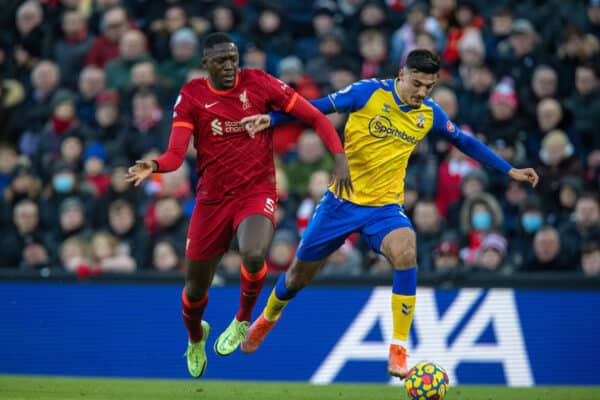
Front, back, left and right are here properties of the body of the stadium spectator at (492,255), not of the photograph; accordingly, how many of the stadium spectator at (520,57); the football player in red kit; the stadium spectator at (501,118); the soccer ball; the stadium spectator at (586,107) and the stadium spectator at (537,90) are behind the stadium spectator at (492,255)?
4

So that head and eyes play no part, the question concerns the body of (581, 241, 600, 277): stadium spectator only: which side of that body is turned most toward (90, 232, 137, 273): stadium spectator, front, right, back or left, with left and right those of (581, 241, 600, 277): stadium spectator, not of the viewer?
right

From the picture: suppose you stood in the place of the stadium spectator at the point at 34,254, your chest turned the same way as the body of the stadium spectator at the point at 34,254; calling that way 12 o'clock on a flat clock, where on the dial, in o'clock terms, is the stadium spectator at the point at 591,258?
the stadium spectator at the point at 591,258 is roughly at 10 o'clock from the stadium spectator at the point at 34,254.

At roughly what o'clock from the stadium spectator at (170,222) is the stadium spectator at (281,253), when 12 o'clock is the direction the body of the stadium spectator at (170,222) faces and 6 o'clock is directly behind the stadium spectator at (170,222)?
the stadium spectator at (281,253) is roughly at 10 o'clock from the stadium spectator at (170,222).

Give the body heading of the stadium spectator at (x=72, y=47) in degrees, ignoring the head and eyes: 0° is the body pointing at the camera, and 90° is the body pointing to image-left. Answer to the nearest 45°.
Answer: approximately 0°

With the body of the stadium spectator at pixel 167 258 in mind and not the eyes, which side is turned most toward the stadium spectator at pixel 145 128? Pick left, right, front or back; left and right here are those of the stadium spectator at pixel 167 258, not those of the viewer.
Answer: back

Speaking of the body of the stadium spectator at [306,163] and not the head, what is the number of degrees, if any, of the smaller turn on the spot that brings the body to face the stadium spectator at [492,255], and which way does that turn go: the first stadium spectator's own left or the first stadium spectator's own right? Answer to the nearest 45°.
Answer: approximately 45° to the first stadium spectator's own left

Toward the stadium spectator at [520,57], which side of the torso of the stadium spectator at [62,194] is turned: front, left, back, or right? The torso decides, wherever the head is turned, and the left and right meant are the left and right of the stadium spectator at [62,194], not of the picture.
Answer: left

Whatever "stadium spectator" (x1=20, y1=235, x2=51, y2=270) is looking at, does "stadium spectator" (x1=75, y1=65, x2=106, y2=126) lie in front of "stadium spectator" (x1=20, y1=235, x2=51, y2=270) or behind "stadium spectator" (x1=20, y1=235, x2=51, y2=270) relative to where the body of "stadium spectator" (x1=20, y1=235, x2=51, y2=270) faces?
behind

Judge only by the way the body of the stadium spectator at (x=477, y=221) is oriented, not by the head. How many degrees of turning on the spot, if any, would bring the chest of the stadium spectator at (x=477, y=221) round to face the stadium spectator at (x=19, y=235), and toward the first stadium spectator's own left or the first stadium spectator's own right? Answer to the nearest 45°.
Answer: approximately 90° to the first stadium spectator's own right

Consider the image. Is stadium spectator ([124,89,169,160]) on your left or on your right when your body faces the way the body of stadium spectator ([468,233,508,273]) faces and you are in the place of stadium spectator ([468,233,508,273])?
on your right

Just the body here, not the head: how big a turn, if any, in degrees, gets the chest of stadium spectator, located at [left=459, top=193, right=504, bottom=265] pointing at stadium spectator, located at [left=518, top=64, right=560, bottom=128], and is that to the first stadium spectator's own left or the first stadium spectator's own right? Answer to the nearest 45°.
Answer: approximately 180°
